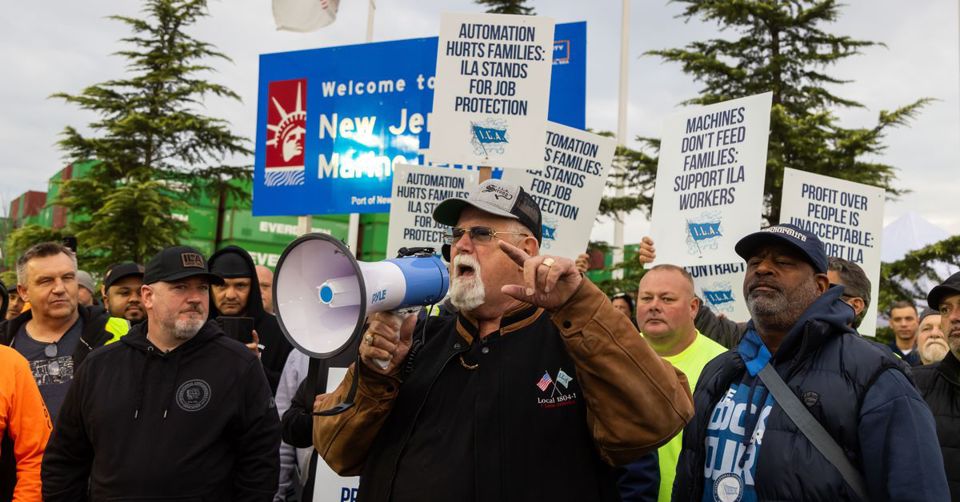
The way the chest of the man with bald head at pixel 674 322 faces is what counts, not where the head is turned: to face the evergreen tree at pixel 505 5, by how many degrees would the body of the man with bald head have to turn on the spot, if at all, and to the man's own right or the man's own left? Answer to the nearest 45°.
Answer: approximately 135° to the man's own right

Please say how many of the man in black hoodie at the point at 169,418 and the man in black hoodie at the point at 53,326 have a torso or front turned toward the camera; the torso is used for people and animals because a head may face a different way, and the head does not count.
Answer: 2

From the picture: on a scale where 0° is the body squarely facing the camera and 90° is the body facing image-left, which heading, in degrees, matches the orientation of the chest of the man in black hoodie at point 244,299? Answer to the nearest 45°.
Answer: approximately 0°

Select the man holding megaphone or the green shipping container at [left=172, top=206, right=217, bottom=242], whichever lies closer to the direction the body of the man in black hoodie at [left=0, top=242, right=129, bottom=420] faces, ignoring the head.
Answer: the man holding megaphone

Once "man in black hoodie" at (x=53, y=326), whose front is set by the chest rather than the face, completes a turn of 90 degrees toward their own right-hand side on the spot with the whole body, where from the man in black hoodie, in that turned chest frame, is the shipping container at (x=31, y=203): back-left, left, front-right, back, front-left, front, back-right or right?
right

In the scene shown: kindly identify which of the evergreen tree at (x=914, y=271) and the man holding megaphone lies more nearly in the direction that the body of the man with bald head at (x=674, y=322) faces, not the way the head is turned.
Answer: the man holding megaphone

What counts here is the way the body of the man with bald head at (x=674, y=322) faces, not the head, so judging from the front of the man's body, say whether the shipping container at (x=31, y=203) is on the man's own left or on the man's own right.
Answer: on the man's own right

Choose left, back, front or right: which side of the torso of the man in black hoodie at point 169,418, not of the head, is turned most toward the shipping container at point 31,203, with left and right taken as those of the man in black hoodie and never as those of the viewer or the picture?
back

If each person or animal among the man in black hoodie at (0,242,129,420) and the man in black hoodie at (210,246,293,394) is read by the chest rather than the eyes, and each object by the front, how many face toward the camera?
2

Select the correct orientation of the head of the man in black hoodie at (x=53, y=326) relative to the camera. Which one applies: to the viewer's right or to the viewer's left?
to the viewer's right

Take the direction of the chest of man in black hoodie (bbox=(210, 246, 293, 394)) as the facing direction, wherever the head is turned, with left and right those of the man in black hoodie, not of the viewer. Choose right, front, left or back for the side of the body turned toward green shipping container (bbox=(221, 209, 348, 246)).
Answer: back
